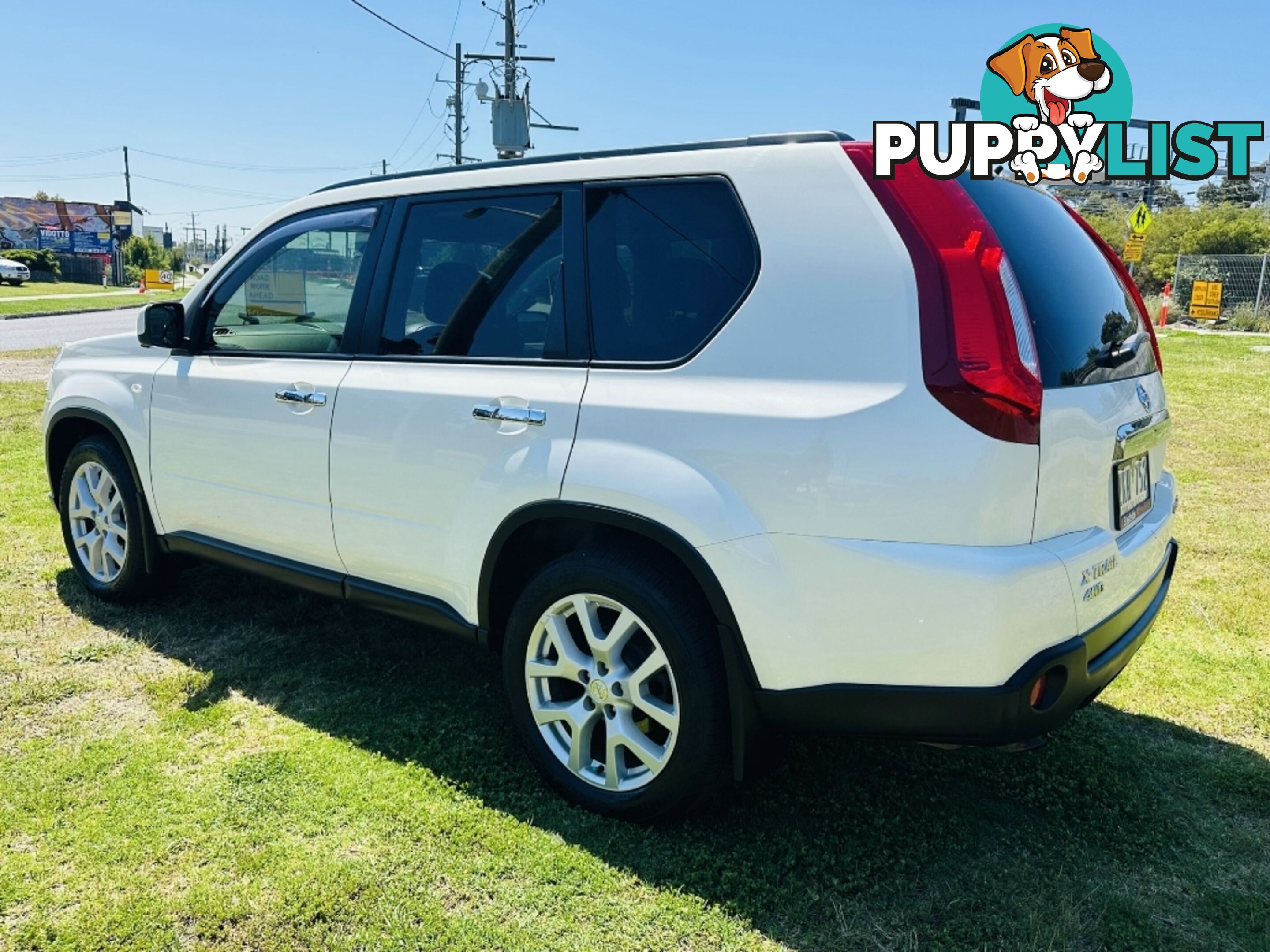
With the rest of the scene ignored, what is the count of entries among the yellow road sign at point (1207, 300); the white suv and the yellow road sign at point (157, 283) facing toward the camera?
2

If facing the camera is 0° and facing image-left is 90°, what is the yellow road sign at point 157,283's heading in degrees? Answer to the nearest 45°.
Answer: approximately 0°

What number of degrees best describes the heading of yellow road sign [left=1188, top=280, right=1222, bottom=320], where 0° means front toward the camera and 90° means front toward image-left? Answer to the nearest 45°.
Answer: approximately 0°

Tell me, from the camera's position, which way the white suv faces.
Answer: facing away from the viewer and to the left of the viewer

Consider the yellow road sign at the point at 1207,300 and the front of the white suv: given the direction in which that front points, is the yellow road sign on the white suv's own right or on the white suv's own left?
on the white suv's own right
